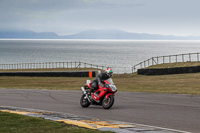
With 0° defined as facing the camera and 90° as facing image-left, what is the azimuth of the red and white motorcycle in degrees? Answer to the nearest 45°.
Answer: approximately 315°

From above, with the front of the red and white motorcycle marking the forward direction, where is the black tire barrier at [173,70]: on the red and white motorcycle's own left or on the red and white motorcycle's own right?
on the red and white motorcycle's own left
